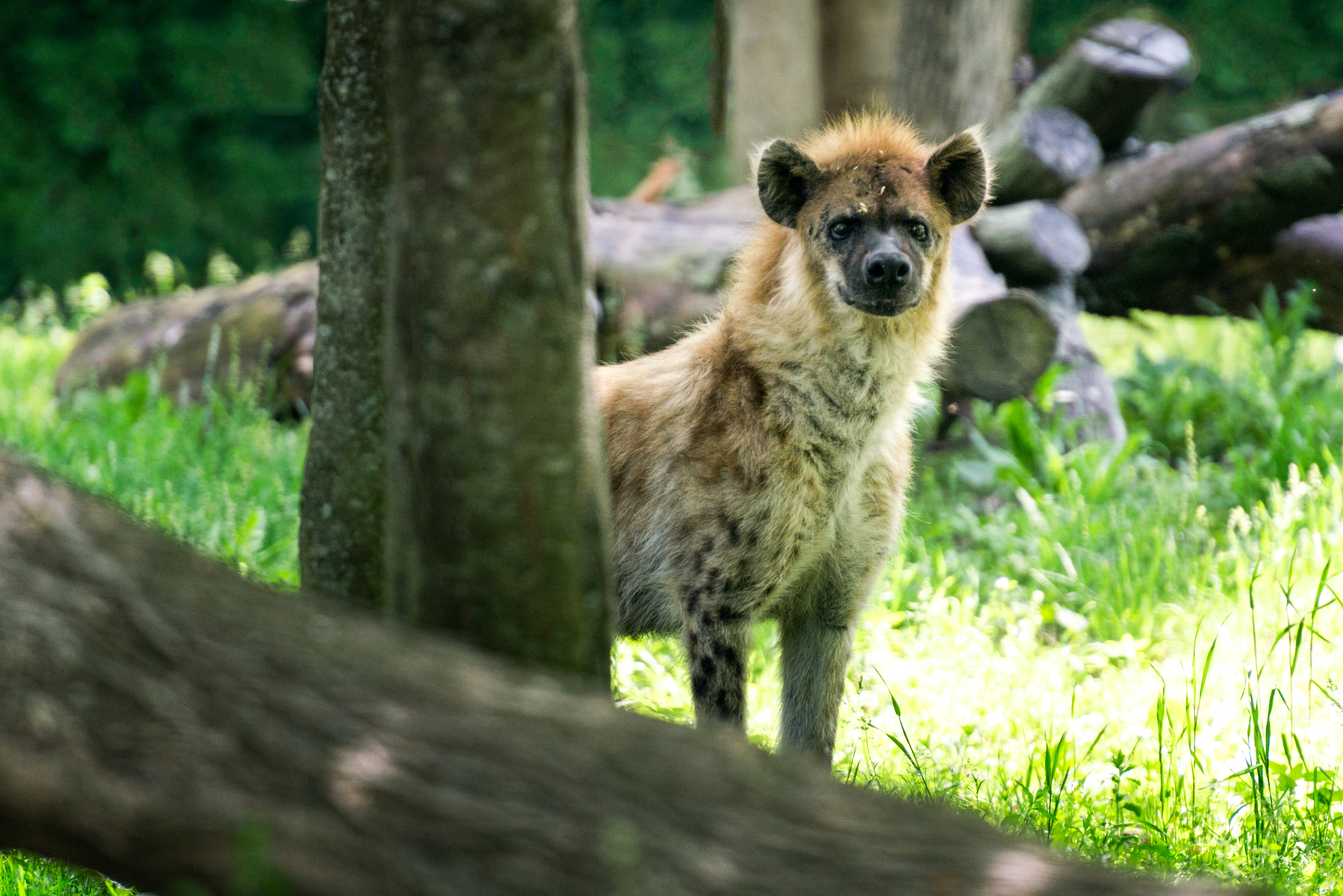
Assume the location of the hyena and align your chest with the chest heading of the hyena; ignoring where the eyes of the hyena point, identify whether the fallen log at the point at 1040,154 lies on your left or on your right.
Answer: on your left

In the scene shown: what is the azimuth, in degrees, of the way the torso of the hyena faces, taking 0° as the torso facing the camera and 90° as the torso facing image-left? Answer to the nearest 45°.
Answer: approximately 315°

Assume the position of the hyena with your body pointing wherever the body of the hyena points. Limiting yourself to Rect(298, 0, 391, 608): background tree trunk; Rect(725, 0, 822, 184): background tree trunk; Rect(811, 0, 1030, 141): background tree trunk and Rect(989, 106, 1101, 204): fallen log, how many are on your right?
1

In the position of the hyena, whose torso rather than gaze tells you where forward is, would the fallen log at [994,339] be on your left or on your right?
on your left

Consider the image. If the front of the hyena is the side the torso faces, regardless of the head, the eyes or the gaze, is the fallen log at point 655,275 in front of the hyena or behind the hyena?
behind

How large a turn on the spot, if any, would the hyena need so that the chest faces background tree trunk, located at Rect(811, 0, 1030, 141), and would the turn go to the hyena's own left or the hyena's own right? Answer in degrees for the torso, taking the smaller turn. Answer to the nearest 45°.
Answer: approximately 135° to the hyena's own left

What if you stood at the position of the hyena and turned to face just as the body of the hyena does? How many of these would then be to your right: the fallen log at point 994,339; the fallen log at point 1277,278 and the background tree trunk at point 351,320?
1

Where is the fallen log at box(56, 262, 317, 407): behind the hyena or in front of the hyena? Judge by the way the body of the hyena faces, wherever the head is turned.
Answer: behind

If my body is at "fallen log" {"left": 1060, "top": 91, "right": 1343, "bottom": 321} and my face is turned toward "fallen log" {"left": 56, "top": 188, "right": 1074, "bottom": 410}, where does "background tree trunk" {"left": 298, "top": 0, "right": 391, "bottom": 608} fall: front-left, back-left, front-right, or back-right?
front-left

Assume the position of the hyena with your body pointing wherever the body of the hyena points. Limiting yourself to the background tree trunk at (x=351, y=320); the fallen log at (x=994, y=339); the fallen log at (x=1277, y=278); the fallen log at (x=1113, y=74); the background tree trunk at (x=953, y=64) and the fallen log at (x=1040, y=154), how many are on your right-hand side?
1

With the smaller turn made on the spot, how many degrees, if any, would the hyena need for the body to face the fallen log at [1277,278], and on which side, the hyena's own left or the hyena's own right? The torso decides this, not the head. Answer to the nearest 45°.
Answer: approximately 90° to the hyena's own left

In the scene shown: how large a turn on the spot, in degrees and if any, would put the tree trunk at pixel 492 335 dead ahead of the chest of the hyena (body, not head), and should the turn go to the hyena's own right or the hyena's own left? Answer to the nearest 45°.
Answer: approximately 45° to the hyena's own right
